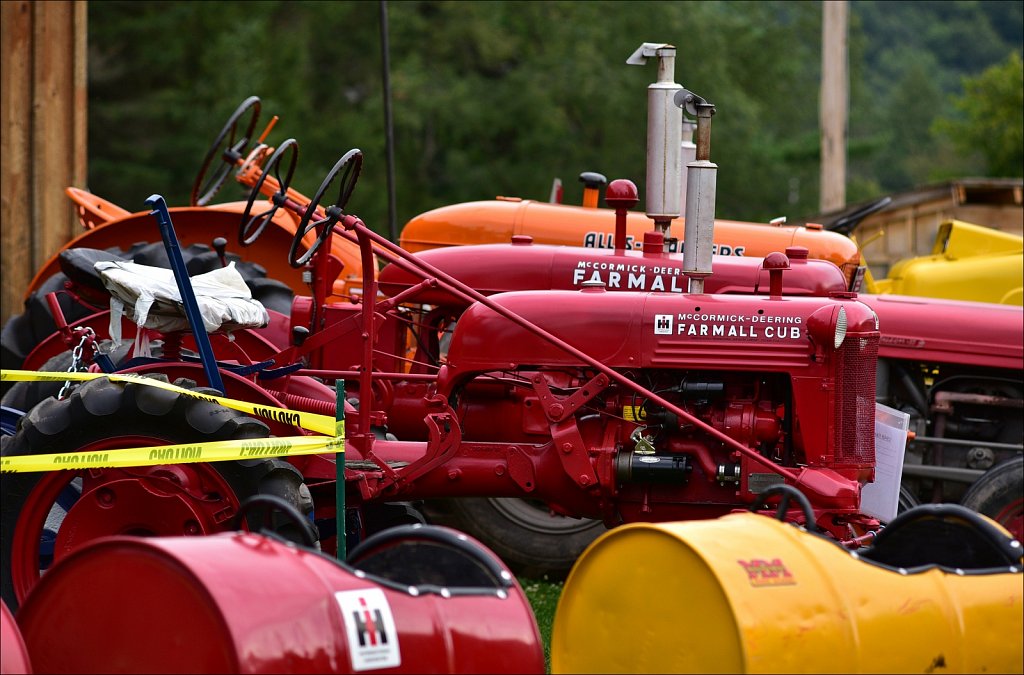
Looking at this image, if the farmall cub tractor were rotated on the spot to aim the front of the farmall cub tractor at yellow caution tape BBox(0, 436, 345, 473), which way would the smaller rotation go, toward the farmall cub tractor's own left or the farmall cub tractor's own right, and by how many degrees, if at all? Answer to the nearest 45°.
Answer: approximately 135° to the farmall cub tractor's own right

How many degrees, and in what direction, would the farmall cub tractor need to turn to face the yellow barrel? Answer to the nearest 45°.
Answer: approximately 90° to its right

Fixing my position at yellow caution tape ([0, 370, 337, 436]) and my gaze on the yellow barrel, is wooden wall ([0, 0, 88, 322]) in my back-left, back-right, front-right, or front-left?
back-left

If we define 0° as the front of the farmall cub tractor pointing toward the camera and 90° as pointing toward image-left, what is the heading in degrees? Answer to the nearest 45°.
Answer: approximately 270°

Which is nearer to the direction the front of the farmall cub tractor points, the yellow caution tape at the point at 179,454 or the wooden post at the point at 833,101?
the wooden post

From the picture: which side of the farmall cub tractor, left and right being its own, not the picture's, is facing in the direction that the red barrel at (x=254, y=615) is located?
right

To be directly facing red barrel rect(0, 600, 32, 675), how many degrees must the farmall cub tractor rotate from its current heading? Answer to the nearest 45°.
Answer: approximately 135° to its right

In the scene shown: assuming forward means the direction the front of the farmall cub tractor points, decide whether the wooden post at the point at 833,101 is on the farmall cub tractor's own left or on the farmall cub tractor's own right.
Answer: on the farmall cub tractor's own left

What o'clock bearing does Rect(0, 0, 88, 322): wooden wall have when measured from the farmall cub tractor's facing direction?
The wooden wall is roughly at 8 o'clock from the farmall cub tractor.
